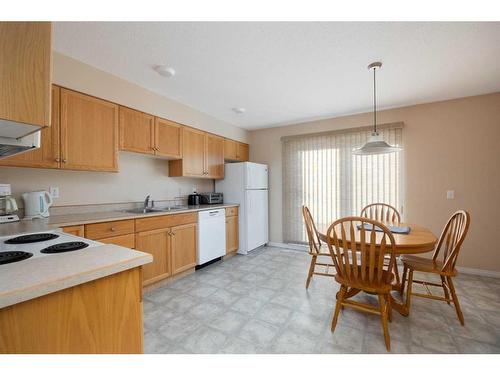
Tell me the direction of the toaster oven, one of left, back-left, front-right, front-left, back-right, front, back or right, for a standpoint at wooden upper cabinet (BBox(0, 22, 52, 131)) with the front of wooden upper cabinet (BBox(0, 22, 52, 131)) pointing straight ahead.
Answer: front-left

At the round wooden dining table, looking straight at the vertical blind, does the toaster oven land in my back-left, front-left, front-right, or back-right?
front-left

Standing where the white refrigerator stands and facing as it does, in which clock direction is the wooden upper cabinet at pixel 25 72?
The wooden upper cabinet is roughly at 2 o'clock from the white refrigerator.

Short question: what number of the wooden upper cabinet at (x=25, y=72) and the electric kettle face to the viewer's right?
1

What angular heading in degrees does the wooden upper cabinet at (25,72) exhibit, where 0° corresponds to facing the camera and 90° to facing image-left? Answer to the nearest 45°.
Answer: approximately 270°

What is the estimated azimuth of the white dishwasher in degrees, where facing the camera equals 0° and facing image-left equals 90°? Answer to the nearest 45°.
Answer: approximately 315°

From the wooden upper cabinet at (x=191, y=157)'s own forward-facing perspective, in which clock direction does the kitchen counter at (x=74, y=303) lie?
The kitchen counter is roughly at 2 o'clock from the wooden upper cabinet.

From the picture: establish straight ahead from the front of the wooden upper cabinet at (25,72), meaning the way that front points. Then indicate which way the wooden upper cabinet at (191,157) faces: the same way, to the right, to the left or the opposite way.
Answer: to the right

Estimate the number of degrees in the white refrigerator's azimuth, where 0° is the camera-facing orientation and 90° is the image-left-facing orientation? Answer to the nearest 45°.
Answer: approximately 315°

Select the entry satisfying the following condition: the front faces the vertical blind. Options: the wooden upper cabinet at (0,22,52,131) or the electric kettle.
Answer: the wooden upper cabinet
